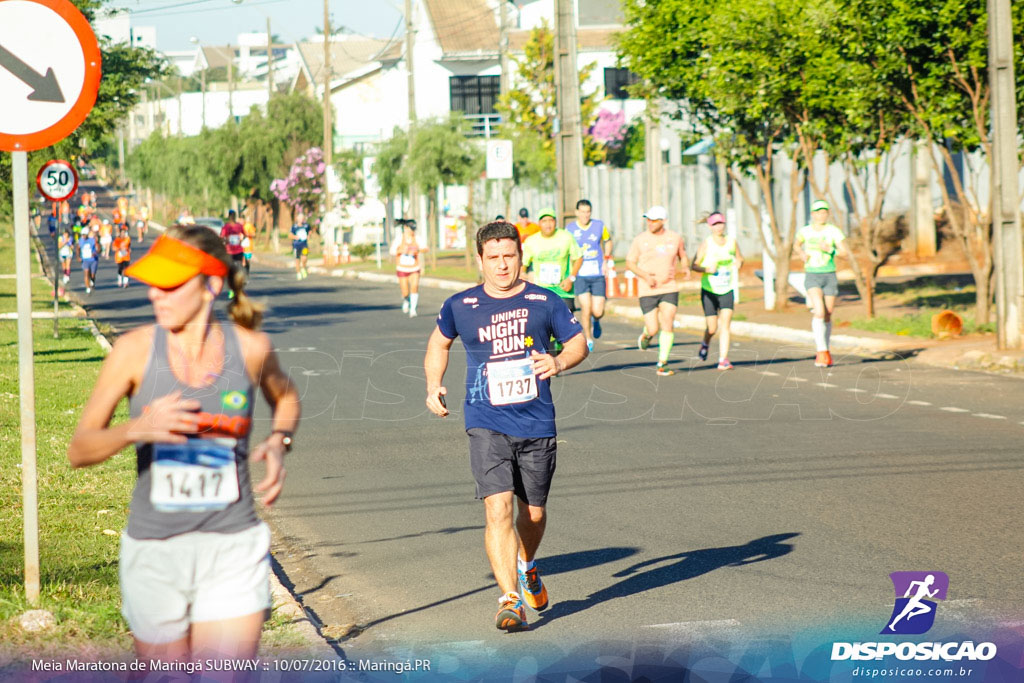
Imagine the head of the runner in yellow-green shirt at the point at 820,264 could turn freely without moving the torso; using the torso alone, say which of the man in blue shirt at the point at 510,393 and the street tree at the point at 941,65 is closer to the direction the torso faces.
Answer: the man in blue shirt

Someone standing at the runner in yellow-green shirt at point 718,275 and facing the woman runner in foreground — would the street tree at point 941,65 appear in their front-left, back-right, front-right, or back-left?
back-left

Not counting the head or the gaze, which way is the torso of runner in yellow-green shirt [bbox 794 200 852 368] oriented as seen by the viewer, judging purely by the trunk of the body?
toward the camera

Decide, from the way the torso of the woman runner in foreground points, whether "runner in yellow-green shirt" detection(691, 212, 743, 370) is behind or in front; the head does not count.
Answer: behind

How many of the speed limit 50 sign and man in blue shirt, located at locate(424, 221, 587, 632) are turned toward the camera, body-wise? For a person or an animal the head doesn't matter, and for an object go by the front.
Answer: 2

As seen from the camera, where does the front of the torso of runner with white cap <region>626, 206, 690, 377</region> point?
toward the camera

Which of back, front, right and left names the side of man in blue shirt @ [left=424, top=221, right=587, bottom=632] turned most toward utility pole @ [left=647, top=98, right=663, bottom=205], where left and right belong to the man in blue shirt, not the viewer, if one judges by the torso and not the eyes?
back

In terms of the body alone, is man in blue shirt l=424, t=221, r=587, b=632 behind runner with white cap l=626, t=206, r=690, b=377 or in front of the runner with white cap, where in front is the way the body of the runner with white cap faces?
in front

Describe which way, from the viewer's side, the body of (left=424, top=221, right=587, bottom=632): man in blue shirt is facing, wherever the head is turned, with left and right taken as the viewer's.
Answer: facing the viewer

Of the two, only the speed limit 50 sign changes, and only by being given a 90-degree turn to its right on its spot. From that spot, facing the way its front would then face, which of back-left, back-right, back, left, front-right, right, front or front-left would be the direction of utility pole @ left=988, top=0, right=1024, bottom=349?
back-left
